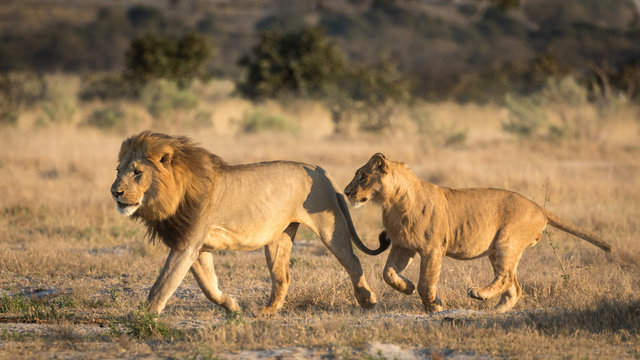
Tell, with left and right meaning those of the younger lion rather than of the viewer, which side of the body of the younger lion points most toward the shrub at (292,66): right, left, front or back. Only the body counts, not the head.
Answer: right

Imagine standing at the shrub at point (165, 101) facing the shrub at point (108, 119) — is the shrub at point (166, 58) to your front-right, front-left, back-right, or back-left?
back-right

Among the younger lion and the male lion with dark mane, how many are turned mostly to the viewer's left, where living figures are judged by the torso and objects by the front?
2

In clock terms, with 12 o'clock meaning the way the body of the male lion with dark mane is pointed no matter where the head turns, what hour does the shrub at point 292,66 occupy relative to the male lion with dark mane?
The shrub is roughly at 3 o'clock from the male lion with dark mane.

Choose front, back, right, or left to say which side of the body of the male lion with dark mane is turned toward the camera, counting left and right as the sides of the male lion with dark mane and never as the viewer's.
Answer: left

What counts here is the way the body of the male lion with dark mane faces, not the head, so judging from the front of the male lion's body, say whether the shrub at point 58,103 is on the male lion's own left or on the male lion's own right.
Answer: on the male lion's own right

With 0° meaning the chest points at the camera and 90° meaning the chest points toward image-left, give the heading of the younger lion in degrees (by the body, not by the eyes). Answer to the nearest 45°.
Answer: approximately 90°

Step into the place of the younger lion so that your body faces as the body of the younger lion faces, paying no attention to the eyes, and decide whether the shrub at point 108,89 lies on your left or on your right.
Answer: on your right

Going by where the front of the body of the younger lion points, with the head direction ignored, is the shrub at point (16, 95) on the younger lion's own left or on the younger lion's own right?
on the younger lion's own right

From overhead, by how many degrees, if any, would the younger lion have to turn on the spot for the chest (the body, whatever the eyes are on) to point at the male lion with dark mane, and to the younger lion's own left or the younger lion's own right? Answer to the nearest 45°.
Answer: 0° — it already faces it
